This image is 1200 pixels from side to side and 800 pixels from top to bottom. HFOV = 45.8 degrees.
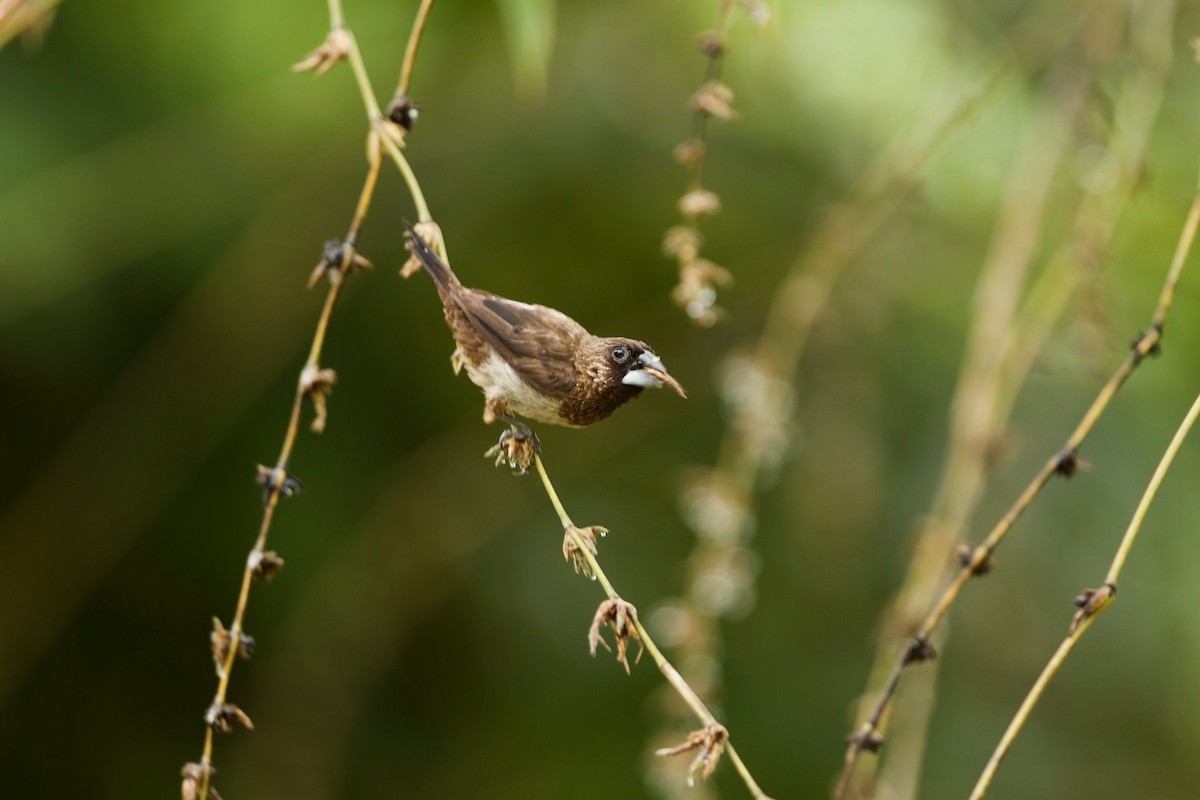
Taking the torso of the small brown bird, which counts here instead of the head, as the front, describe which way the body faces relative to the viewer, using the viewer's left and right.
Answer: facing to the right of the viewer
